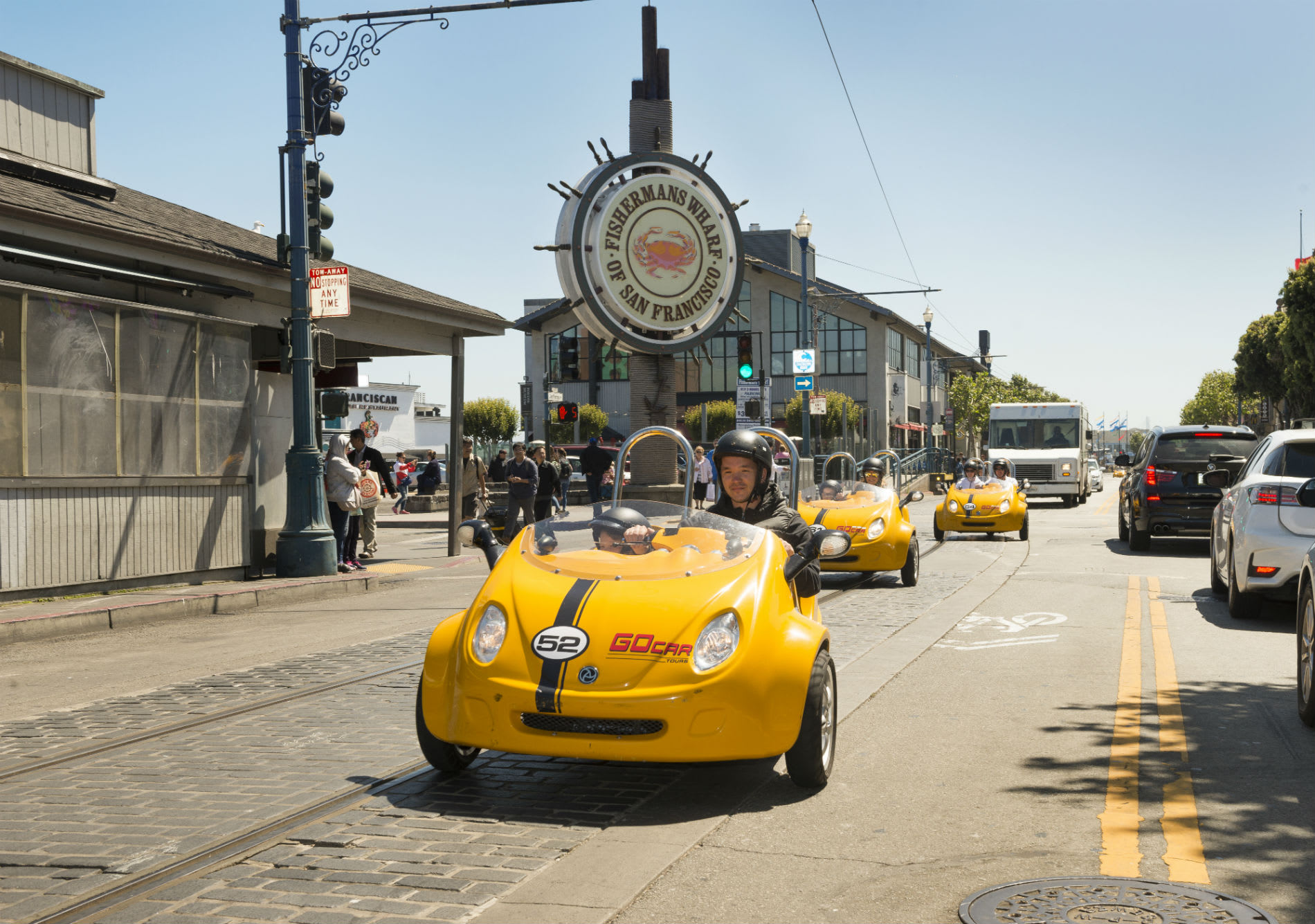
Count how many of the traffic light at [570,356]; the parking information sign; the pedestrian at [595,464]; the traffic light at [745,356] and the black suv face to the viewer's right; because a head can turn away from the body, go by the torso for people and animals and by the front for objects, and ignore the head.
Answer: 0

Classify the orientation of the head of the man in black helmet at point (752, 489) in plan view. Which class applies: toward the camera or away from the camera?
toward the camera

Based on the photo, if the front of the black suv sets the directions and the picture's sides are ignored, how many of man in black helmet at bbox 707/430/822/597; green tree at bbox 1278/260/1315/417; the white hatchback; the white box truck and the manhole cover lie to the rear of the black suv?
3

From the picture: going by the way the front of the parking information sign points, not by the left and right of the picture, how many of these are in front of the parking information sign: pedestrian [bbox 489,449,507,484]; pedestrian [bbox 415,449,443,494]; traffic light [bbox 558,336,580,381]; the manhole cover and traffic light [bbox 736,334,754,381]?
1

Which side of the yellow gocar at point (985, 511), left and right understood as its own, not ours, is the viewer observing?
front

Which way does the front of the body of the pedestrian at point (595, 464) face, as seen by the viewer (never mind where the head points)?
away from the camera

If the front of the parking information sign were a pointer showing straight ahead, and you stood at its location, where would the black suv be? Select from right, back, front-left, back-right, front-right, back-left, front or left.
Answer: left

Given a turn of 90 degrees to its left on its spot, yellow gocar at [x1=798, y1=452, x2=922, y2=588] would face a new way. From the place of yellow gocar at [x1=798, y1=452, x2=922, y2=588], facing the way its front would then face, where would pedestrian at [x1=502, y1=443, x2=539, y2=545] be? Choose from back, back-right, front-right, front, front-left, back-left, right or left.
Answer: back

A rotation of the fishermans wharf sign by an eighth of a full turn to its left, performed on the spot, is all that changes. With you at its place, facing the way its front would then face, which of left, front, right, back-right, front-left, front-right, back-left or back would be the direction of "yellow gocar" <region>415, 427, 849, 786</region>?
right

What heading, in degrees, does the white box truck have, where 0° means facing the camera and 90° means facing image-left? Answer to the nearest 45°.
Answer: approximately 0°

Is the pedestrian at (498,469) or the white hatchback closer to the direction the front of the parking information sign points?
the white hatchback

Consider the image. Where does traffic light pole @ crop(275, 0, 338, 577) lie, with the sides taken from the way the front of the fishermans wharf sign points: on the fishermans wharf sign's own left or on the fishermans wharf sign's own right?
on the fishermans wharf sign's own right

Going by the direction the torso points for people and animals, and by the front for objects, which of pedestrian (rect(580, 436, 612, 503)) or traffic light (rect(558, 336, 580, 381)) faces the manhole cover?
the traffic light
